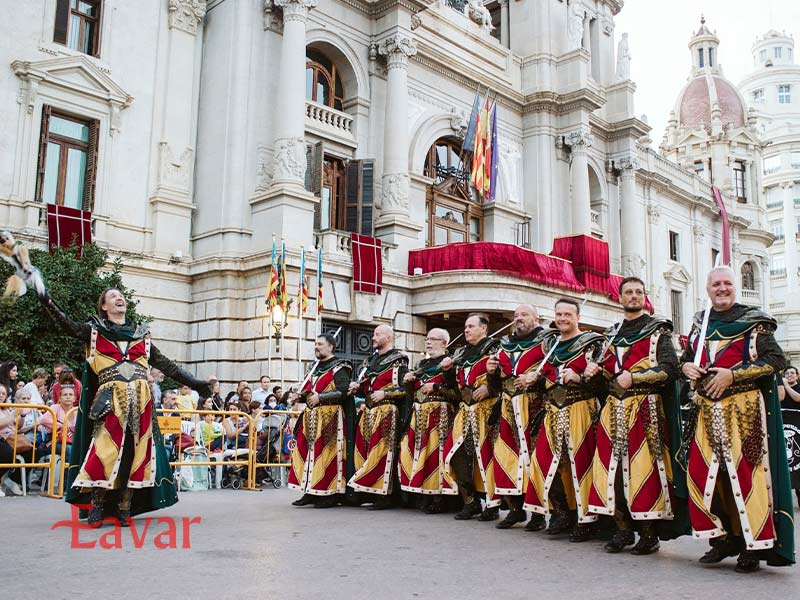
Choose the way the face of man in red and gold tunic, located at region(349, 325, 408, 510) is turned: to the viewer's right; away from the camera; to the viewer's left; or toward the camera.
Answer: to the viewer's left

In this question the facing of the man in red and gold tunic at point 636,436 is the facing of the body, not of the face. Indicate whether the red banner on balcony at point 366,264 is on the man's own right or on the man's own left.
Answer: on the man's own right

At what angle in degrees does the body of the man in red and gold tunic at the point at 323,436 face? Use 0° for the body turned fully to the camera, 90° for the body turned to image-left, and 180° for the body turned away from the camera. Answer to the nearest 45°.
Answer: approximately 45°

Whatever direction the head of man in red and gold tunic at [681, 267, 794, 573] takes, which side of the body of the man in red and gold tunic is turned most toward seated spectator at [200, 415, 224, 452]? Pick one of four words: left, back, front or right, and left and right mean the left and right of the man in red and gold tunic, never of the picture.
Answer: right

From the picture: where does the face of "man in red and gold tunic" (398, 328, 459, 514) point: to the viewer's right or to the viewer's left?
to the viewer's left

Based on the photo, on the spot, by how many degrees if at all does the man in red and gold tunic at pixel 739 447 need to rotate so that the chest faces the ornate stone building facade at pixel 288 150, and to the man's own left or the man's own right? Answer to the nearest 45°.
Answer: approximately 90° to the man's own right

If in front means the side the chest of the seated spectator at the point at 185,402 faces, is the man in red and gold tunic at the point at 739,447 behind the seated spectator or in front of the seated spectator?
in front

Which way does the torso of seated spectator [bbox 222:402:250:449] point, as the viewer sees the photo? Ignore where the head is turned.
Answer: toward the camera

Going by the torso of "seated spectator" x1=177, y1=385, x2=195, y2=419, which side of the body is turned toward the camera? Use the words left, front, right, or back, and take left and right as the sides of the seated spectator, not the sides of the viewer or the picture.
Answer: front

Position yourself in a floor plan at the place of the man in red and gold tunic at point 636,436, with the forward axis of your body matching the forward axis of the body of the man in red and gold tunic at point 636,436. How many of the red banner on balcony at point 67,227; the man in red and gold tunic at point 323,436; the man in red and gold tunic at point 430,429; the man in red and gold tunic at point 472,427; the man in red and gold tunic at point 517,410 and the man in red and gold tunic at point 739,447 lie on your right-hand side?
5

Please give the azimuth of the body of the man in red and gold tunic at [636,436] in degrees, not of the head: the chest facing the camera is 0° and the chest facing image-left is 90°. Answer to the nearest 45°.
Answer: approximately 45°

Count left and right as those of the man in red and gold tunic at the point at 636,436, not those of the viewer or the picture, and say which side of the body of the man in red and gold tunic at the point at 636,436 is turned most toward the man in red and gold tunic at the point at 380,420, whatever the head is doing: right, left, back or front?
right

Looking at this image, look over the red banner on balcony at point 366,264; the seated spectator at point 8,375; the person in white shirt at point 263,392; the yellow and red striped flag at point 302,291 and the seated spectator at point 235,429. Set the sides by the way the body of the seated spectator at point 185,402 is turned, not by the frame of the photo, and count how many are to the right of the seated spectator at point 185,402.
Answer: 1

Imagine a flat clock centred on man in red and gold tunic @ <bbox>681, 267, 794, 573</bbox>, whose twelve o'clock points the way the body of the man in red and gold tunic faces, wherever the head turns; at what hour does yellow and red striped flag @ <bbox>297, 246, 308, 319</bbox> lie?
The yellow and red striped flag is roughly at 3 o'clock from the man in red and gold tunic.

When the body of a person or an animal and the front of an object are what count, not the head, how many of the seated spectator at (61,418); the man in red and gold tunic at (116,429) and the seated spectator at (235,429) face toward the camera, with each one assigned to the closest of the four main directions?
3

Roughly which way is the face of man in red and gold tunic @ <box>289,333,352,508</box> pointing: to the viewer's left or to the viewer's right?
to the viewer's left

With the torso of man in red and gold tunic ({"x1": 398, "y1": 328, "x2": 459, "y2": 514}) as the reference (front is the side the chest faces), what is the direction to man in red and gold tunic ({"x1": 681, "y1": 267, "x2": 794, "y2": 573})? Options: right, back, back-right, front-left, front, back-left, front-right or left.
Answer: left
